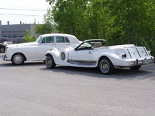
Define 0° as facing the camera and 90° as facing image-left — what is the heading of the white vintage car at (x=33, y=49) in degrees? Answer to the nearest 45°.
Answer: approximately 90°

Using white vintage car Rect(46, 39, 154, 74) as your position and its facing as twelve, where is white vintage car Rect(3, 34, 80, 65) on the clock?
white vintage car Rect(3, 34, 80, 65) is roughly at 12 o'clock from white vintage car Rect(46, 39, 154, 74).

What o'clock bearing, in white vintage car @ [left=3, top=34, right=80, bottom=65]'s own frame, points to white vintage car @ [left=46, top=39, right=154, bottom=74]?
white vintage car @ [left=46, top=39, right=154, bottom=74] is roughly at 8 o'clock from white vintage car @ [left=3, top=34, right=80, bottom=65].

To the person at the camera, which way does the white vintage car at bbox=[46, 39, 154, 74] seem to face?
facing away from the viewer and to the left of the viewer
